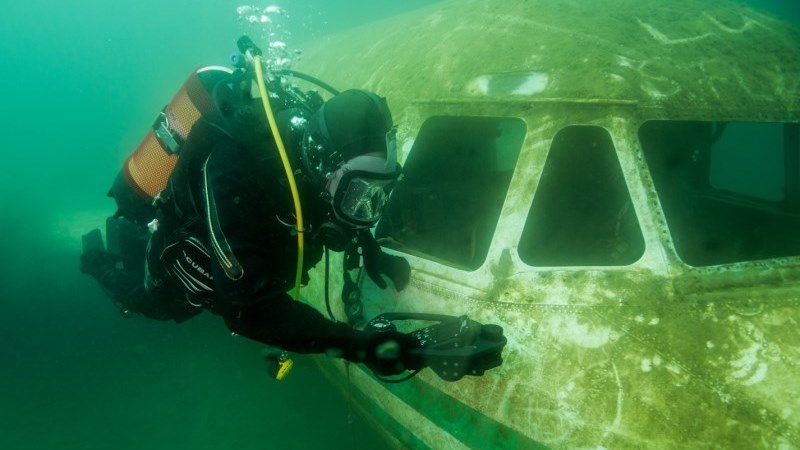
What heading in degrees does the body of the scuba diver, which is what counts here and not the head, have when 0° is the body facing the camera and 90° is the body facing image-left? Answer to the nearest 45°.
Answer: approximately 315°
